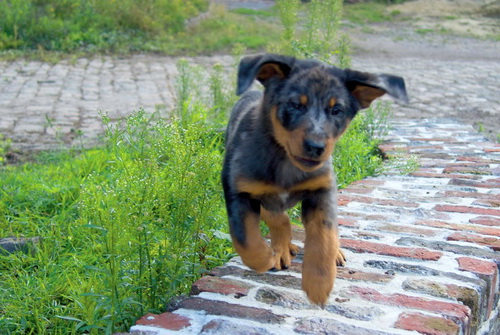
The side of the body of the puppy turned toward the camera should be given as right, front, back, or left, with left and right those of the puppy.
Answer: front
